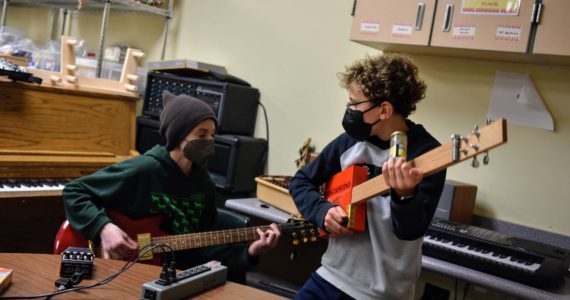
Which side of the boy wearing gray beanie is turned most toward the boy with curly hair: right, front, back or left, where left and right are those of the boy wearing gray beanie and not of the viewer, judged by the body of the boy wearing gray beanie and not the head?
front

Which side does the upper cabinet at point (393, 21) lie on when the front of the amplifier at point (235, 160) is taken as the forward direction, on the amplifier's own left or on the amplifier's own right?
on the amplifier's own left

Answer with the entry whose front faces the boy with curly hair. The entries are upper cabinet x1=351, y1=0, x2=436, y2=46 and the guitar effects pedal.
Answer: the upper cabinet

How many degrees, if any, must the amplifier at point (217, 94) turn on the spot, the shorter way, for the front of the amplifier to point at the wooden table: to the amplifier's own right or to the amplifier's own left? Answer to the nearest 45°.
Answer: approximately 45° to the amplifier's own left

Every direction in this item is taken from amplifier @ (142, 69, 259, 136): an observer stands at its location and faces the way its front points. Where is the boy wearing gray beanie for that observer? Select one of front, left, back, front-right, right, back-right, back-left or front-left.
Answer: front-left

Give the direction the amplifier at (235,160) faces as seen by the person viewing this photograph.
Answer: facing the viewer and to the left of the viewer

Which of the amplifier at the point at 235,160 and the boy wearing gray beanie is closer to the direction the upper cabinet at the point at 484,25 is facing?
the boy wearing gray beanie

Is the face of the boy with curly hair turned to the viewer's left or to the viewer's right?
to the viewer's left

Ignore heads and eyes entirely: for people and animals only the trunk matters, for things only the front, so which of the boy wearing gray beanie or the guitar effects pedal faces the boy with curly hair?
the boy wearing gray beanie

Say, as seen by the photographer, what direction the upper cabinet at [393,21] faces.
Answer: facing the viewer

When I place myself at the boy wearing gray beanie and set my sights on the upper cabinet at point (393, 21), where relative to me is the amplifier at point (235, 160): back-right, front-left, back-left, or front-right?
front-left

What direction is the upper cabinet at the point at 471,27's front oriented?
toward the camera

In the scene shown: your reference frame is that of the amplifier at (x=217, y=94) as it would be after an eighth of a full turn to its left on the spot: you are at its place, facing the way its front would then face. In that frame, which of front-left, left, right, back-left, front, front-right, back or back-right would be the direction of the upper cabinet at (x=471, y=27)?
front-left

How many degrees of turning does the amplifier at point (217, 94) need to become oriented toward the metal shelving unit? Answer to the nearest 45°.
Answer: approximately 90° to its right

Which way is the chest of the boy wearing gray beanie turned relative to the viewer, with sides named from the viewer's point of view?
facing the viewer and to the right of the viewer

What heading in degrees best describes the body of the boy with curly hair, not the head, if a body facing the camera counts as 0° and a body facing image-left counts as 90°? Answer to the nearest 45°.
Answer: approximately 45°

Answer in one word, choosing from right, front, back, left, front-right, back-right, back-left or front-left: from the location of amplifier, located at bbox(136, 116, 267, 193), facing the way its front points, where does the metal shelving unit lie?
right

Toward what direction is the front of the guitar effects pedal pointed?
toward the camera

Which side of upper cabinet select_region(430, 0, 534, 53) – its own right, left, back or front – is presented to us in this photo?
front
